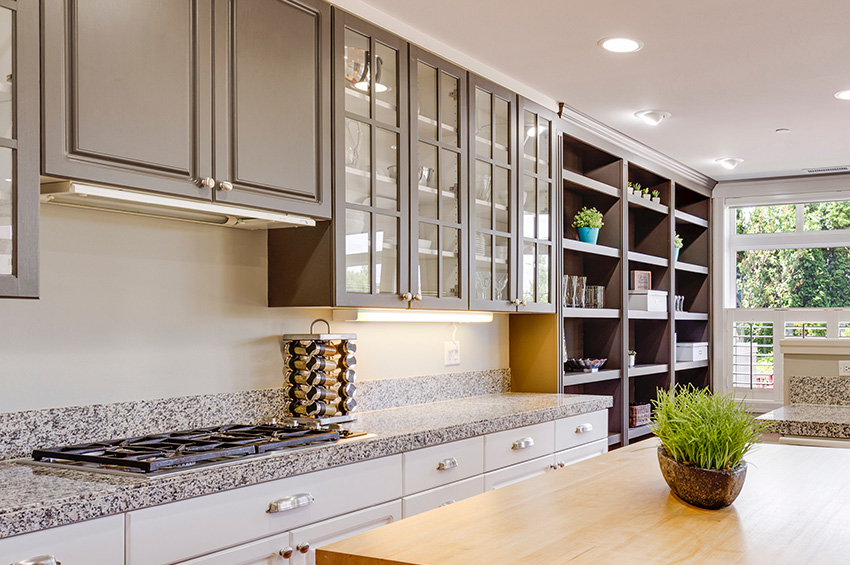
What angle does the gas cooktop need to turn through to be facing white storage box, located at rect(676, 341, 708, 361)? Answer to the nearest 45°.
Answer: approximately 90° to its left

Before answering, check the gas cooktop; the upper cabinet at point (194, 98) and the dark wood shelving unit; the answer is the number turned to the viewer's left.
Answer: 0

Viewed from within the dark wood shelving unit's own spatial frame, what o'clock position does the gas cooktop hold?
The gas cooktop is roughly at 2 o'clock from the dark wood shelving unit.

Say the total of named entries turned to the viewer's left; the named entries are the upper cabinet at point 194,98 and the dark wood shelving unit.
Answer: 0

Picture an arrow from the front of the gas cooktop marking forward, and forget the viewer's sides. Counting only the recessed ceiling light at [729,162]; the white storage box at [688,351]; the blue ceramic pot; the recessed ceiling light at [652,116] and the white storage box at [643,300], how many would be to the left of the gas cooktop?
5

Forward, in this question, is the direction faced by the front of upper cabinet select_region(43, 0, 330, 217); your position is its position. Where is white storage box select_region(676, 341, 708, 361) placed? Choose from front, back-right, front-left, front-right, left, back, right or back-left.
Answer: left

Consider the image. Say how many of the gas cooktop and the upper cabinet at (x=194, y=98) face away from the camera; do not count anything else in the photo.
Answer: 0

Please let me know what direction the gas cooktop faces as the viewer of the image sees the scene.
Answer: facing the viewer and to the right of the viewer

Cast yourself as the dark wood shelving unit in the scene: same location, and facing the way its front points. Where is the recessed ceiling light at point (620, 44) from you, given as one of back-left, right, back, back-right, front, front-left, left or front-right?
front-right

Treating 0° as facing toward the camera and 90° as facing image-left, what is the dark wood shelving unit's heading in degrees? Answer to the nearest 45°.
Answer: approximately 315°

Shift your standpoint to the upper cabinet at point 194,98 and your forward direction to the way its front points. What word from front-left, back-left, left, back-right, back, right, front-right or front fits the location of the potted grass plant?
front

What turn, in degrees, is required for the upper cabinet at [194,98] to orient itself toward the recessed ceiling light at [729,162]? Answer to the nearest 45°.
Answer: approximately 90° to its left

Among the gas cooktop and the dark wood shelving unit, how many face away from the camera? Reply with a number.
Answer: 0

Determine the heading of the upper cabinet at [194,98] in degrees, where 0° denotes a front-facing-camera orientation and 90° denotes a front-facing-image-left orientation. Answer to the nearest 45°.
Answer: approximately 315°

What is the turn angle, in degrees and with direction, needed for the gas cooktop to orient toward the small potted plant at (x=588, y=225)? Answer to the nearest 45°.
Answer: approximately 90° to its left

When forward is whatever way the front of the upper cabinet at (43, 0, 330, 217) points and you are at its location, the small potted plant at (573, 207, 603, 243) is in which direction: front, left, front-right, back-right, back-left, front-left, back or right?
left
